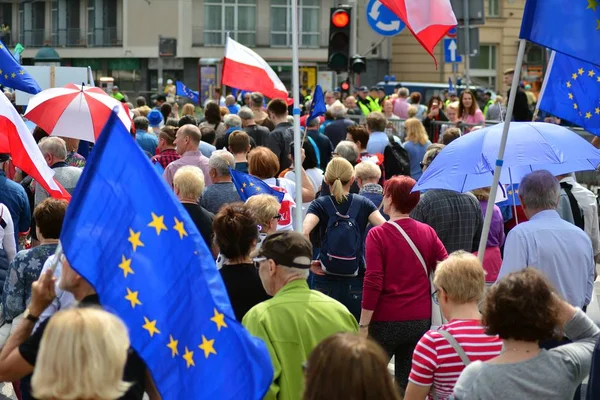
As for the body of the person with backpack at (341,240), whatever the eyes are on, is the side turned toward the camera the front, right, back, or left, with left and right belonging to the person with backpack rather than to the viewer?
back

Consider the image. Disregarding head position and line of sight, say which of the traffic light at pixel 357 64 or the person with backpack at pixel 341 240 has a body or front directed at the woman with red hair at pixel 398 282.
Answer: the traffic light

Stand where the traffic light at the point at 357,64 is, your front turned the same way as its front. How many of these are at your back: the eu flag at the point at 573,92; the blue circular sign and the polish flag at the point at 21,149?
0

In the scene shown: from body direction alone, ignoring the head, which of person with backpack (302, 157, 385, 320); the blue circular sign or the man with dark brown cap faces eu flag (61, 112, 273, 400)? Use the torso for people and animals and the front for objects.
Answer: the blue circular sign

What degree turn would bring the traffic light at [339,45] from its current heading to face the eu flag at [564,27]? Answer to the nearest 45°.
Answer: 0° — it already faces it

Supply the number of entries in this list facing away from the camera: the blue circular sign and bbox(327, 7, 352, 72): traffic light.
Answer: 0

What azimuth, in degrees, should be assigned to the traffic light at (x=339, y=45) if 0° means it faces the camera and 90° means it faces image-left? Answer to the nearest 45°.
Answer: approximately 0°

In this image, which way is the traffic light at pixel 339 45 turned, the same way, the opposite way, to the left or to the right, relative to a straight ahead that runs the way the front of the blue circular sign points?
the same way

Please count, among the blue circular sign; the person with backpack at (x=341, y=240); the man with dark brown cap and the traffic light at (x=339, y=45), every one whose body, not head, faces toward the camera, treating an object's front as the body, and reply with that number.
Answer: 2

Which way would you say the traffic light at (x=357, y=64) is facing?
toward the camera

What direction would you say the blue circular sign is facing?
toward the camera

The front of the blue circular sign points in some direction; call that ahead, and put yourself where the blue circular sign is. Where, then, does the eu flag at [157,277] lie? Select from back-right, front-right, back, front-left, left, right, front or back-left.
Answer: front

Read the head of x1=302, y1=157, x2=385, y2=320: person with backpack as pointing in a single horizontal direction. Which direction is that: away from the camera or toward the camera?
away from the camera

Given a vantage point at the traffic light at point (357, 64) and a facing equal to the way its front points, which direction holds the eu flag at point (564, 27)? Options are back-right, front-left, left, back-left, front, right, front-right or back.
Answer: front

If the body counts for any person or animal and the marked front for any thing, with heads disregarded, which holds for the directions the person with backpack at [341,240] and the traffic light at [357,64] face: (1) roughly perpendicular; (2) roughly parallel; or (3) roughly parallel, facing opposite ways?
roughly parallel, facing opposite ways

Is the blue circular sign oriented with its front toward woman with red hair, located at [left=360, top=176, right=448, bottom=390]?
yes

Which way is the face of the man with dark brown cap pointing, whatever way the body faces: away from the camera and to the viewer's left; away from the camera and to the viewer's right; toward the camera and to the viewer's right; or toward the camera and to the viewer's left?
away from the camera and to the viewer's left
